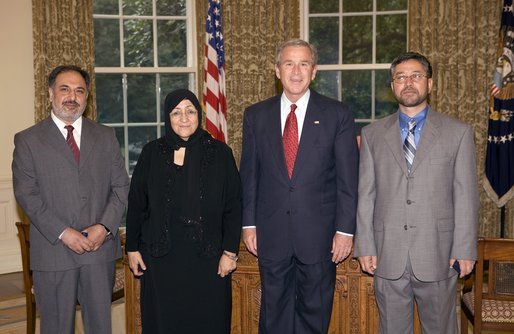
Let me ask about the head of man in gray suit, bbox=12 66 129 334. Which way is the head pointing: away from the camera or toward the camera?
toward the camera

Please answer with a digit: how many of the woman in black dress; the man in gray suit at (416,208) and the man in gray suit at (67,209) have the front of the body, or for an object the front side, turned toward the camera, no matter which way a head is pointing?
3

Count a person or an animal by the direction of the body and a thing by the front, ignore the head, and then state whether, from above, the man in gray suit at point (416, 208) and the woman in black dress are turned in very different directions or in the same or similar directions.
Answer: same or similar directions

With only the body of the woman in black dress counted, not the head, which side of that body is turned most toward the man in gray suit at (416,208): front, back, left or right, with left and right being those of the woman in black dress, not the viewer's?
left

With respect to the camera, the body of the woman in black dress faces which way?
toward the camera

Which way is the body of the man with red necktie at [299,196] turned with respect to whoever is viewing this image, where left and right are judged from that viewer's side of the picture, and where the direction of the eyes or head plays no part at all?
facing the viewer

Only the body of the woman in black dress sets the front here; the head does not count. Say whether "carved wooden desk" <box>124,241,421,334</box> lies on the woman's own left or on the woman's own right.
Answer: on the woman's own left

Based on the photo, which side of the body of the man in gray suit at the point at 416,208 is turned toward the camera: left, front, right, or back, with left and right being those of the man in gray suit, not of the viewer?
front

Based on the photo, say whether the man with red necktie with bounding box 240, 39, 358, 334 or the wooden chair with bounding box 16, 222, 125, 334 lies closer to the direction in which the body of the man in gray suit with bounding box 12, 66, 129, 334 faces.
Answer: the man with red necktie

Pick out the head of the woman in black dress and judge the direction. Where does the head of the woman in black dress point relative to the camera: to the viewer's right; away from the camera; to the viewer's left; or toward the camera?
toward the camera

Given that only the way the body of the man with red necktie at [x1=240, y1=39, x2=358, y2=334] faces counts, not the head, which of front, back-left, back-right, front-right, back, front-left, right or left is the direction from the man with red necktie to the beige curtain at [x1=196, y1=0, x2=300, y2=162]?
back

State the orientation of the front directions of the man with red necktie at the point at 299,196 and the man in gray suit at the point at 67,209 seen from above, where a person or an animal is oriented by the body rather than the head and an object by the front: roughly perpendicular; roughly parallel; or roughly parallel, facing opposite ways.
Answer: roughly parallel

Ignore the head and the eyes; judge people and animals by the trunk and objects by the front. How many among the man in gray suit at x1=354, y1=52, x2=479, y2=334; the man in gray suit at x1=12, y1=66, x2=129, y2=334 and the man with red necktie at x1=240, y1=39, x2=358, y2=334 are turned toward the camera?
3

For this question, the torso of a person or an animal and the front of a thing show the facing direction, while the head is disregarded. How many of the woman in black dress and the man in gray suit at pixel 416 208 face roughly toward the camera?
2

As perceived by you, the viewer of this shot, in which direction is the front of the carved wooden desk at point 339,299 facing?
facing the viewer
